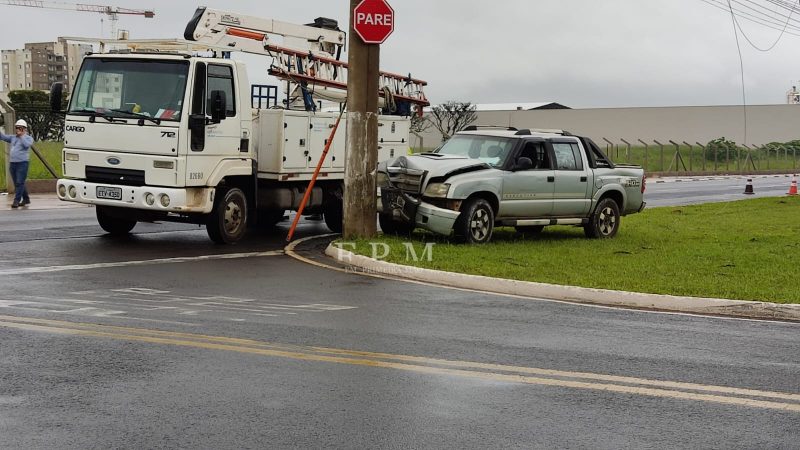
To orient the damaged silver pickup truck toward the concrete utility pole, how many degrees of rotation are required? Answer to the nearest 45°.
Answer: approximately 45° to its right

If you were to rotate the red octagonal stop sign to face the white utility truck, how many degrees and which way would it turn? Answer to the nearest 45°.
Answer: approximately 90° to its right

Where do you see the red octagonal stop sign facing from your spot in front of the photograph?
facing the viewer

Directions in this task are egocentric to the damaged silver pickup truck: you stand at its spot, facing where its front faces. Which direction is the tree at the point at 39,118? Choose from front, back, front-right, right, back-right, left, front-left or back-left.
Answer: right

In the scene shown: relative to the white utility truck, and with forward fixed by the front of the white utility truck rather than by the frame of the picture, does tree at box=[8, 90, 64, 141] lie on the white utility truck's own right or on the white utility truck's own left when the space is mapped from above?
on the white utility truck's own right

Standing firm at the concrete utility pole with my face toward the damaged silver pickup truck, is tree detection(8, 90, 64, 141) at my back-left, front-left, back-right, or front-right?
back-left

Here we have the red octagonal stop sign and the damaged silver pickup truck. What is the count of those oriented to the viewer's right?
0

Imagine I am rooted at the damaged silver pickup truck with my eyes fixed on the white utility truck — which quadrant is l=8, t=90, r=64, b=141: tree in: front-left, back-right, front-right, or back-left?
front-right

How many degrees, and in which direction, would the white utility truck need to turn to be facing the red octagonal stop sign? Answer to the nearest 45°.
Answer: approximately 135° to its left

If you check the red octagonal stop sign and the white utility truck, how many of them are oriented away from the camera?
0

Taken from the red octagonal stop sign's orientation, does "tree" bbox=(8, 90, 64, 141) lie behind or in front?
behind

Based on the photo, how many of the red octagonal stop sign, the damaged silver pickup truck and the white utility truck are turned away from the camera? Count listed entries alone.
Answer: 0

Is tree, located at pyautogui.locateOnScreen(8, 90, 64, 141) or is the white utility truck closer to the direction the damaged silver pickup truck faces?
the white utility truck

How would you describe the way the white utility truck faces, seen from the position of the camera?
facing the viewer and to the left of the viewer
